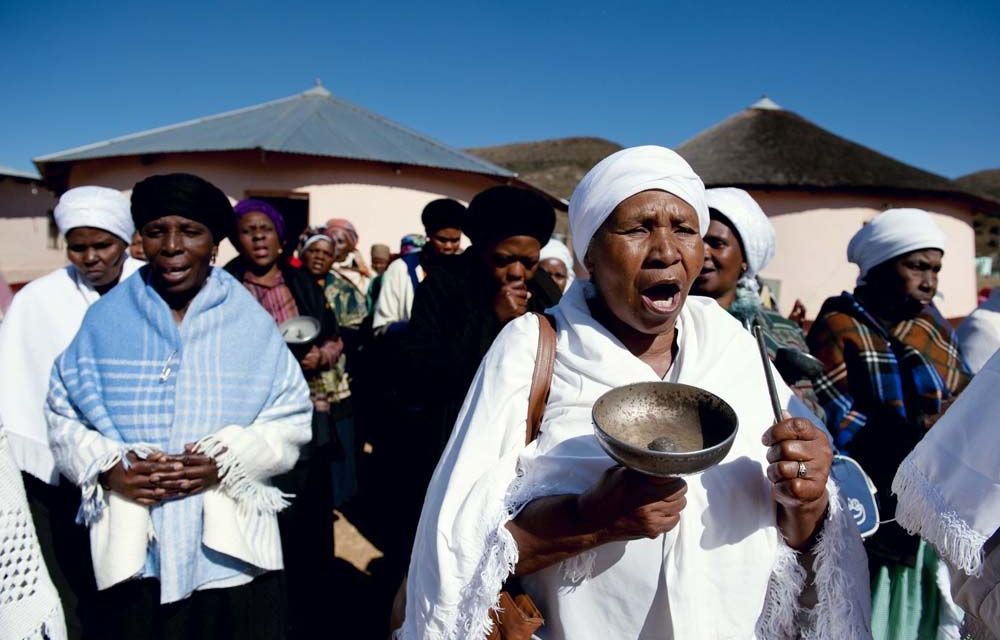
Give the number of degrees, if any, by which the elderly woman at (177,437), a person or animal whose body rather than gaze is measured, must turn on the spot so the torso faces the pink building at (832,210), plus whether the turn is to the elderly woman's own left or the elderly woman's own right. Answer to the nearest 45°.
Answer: approximately 135° to the elderly woman's own left

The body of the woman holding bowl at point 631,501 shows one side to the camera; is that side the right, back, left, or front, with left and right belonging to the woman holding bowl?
front

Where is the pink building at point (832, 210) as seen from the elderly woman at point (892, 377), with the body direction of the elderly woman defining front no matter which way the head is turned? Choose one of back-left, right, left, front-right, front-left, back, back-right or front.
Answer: back-left

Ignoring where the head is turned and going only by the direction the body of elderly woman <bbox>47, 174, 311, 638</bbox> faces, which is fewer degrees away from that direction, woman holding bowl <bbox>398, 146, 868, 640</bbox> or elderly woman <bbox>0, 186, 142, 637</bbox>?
the woman holding bowl

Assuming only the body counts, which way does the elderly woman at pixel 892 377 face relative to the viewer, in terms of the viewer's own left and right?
facing the viewer and to the right of the viewer

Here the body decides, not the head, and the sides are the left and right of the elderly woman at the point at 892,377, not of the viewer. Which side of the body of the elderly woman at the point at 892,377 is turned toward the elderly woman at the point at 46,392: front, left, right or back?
right

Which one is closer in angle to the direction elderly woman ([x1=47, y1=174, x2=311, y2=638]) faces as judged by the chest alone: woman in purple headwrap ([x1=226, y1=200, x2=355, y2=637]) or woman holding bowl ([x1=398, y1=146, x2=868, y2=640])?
the woman holding bowl

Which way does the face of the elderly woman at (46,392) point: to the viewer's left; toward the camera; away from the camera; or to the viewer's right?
toward the camera

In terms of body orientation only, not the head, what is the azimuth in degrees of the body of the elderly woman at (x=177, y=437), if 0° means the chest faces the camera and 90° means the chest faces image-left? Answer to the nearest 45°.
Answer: approximately 0°

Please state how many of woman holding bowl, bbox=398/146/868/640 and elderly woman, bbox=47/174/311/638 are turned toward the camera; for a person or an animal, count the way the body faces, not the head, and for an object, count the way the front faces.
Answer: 2

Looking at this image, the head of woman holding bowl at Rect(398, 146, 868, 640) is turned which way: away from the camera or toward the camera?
toward the camera

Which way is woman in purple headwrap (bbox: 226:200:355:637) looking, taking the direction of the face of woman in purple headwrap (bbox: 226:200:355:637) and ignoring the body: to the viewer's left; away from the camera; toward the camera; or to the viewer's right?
toward the camera

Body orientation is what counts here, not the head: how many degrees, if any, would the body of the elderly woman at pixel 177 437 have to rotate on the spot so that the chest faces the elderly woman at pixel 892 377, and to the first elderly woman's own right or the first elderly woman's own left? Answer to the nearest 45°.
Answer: approximately 90° to the first elderly woman's own left
